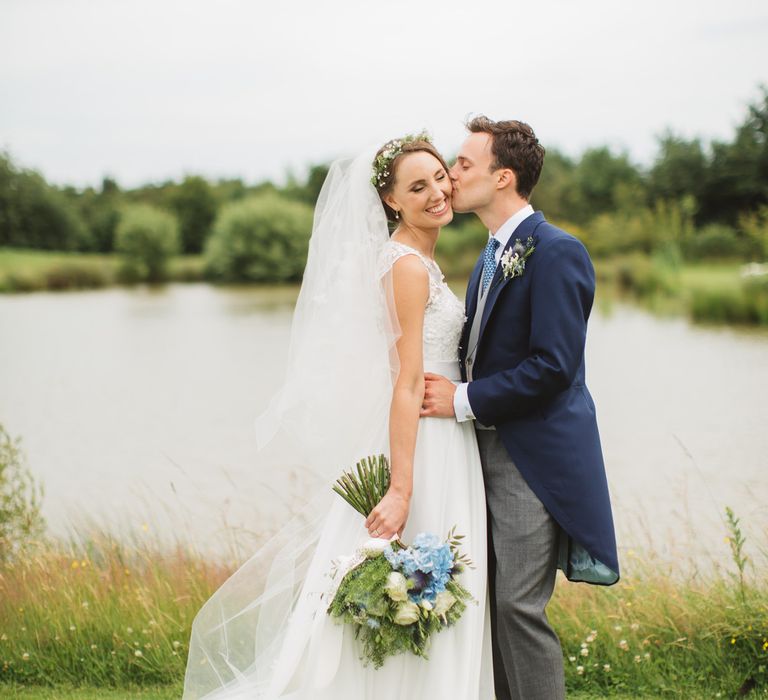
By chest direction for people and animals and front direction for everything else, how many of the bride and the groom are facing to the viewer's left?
1

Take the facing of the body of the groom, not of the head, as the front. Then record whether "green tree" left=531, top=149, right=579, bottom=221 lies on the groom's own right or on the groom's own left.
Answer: on the groom's own right

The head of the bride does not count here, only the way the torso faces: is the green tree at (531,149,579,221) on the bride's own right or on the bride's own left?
on the bride's own left

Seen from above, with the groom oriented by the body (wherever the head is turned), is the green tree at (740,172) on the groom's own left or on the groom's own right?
on the groom's own right

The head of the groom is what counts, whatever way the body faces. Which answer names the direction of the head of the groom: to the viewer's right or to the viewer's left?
to the viewer's left

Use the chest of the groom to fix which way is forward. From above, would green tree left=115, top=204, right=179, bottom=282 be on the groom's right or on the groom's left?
on the groom's right

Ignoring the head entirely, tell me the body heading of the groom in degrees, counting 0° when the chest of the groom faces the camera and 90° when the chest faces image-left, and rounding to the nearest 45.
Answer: approximately 90°
